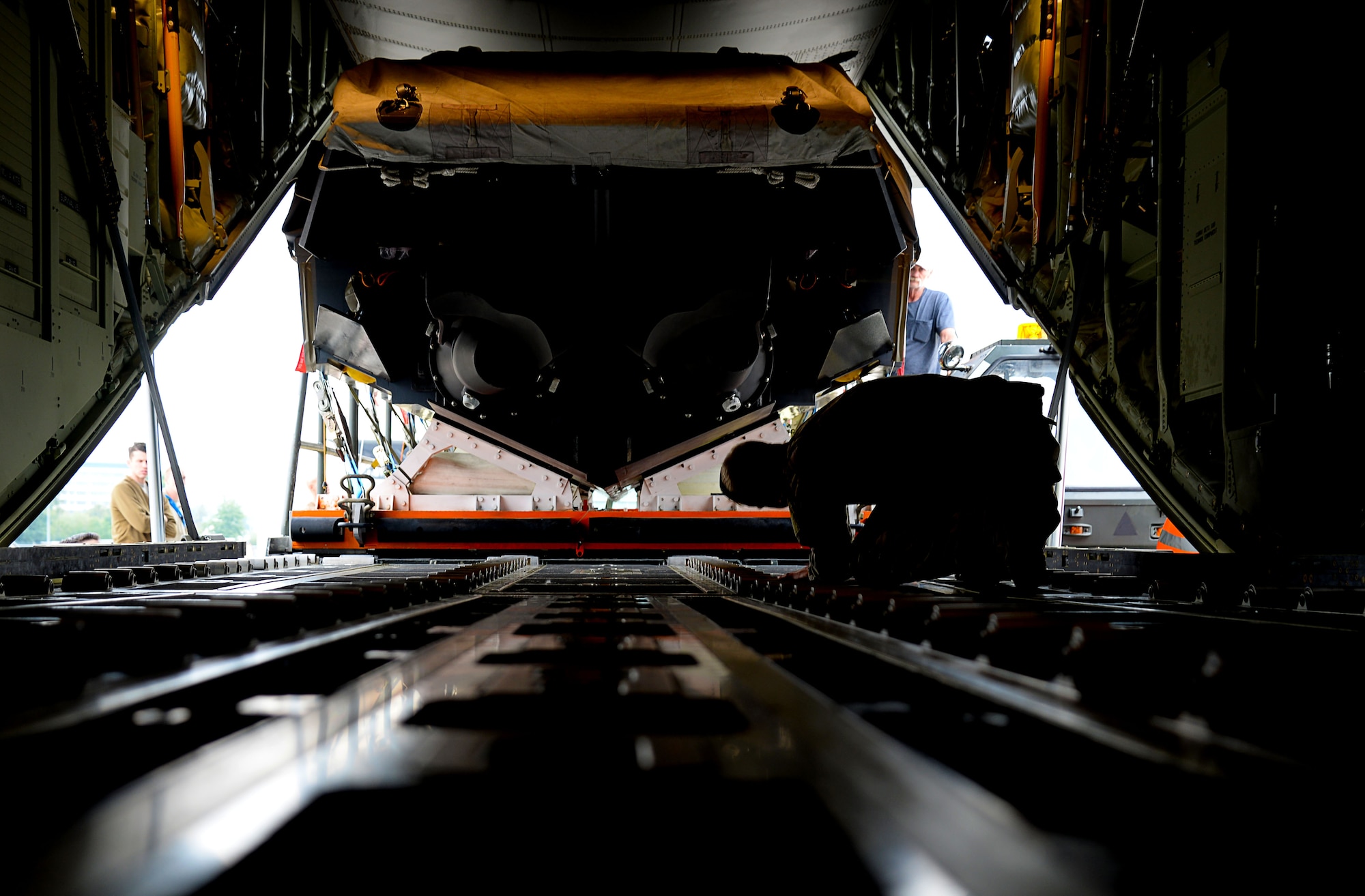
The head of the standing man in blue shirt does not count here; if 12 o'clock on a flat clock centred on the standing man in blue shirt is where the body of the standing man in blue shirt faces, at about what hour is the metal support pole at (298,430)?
The metal support pole is roughly at 12 o'clock from the standing man in blue shirt.

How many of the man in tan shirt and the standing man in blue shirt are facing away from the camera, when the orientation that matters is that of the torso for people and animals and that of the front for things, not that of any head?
0

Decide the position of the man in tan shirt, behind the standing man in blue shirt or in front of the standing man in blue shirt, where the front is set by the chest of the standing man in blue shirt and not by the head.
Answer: in front

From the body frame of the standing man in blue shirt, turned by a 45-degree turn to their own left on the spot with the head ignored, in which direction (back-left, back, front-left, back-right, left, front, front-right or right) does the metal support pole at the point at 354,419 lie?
front-right

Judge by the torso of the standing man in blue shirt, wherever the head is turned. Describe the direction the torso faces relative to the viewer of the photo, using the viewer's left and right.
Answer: facing the viewer and to the left of the viewer

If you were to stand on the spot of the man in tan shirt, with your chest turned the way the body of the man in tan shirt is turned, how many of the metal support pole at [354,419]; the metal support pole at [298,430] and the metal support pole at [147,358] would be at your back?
0

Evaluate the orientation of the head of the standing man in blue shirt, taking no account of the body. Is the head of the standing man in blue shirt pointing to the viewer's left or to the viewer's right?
to the viewer's left

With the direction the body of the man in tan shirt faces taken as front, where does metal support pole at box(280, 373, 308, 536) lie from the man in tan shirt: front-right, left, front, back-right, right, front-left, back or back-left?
front

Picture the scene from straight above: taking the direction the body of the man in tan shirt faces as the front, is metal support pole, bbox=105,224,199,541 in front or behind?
in front

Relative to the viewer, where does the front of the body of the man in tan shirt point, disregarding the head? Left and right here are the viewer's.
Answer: facing the viewer and to the right of the viewer
